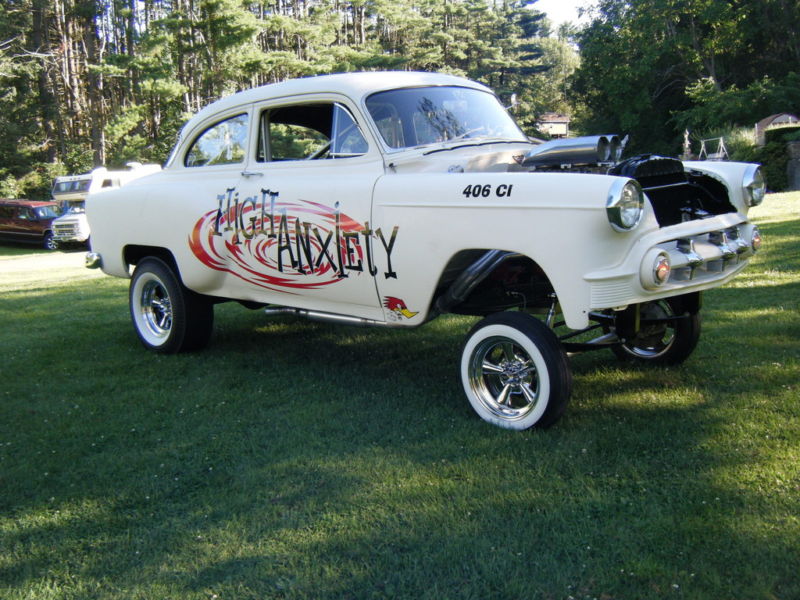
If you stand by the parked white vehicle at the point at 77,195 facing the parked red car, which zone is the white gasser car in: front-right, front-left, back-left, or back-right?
back-left

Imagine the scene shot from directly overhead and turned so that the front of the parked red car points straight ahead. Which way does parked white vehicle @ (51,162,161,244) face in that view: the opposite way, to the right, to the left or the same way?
to the right

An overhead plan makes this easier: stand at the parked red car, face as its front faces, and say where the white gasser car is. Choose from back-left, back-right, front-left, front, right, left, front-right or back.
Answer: front-right

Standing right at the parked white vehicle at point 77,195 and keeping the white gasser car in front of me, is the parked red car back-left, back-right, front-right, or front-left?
back-right

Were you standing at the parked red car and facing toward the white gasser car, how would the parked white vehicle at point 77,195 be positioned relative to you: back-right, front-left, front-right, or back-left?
front-left

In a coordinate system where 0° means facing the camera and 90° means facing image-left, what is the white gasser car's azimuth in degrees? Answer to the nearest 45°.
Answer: approximately 315°

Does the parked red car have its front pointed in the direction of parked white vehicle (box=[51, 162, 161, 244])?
yes

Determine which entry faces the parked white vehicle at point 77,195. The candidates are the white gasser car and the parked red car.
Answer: the parked red car

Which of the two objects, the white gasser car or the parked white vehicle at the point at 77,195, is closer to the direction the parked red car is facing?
the parked white vehicle

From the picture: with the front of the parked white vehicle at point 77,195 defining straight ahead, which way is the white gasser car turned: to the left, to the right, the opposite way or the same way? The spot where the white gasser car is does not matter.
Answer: to the left

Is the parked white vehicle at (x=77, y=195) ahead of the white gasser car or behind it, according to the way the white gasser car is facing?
behind

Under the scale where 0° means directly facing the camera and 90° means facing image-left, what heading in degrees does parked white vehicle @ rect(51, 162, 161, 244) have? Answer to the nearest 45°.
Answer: approximately 45°

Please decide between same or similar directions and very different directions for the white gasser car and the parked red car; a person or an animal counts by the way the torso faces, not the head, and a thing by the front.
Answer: same or similar directions

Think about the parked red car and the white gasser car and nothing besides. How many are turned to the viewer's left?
0

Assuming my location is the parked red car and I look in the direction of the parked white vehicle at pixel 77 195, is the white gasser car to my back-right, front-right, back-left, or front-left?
front-right

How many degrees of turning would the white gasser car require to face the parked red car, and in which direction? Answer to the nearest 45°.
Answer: approximately 180°

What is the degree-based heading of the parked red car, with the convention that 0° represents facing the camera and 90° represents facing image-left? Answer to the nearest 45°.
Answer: approximately 315°
